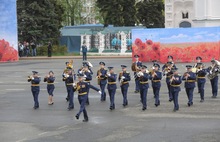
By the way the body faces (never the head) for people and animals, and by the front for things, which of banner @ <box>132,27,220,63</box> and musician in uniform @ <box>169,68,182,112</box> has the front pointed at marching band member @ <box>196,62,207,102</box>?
the banner

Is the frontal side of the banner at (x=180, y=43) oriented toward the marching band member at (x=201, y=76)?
yes

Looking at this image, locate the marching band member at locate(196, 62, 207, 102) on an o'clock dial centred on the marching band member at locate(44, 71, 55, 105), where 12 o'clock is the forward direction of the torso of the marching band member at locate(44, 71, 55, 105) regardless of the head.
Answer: the marching band member at locate(196, 62, 207, 102) is roughly at 8 o'clock from the marching band member at locate(44, 71, 55, 105).

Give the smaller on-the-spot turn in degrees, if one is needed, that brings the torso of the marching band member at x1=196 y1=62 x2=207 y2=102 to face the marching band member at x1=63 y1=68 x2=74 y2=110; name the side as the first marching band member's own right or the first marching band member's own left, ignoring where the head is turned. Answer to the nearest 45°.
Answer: approximately 45° to the first marching band member's own right

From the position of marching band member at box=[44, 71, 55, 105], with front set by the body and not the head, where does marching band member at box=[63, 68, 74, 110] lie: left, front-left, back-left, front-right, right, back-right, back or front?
left

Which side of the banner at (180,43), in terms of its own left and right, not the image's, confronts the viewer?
front

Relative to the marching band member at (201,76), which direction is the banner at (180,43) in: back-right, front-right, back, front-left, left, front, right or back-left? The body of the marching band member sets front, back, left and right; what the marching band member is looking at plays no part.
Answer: back-right

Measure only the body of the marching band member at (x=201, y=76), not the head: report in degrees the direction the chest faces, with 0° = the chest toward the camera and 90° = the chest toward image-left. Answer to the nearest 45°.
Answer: approximately 45°

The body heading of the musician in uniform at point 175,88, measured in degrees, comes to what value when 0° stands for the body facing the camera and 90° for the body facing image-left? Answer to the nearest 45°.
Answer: approximately 45°

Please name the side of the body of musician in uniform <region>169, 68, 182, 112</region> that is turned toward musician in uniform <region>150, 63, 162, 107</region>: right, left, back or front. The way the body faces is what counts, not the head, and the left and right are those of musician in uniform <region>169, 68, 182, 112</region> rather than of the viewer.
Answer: right

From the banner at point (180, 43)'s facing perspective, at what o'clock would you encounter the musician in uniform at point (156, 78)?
The musician in uniform is roughly at 12 o'clock from the banner.

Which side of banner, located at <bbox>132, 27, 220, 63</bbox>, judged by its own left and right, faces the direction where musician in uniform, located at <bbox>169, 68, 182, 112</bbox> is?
front

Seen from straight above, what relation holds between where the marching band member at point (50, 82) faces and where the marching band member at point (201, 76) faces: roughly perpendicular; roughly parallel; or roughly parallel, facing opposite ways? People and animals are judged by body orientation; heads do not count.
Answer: roughly parallel

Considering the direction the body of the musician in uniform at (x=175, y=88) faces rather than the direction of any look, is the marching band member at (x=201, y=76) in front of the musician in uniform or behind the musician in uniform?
behind

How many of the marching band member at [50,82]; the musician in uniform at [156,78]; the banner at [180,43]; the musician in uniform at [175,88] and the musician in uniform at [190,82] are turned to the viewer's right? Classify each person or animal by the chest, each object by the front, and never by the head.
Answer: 0

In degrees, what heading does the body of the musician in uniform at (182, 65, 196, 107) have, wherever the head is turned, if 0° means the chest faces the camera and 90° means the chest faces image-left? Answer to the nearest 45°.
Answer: approximately 45°

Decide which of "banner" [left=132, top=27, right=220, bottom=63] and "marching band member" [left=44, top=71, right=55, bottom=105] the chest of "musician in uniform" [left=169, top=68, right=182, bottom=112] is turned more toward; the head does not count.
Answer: the marching band member

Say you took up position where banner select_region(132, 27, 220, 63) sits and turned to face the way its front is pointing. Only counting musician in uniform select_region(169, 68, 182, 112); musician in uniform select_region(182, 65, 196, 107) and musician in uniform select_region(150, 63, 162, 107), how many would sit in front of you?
3
